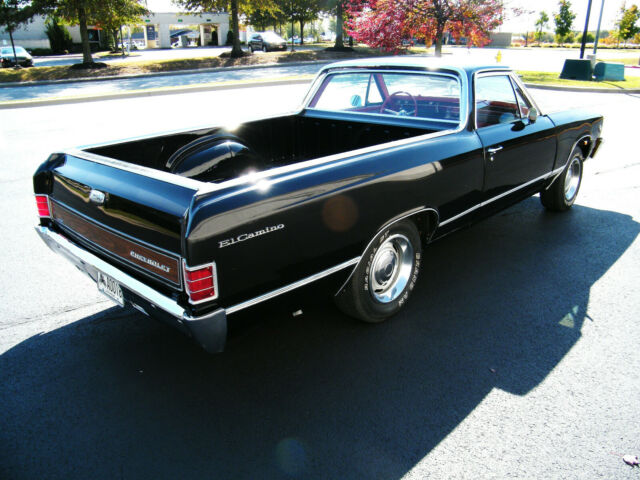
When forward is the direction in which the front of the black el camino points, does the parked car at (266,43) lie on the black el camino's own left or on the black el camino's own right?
on the black el camino's own left

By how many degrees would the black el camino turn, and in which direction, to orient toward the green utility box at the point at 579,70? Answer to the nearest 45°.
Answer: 0° — it already faces it

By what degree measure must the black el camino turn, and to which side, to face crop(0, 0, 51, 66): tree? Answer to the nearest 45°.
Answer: approximately 90° to its left

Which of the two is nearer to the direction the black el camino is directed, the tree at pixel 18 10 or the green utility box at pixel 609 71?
the green utility box

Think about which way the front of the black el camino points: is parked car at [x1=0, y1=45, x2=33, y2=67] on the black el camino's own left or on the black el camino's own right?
on the black el camino's own left

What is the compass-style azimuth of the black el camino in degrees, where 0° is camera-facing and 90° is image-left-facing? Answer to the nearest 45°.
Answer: approximately 225°

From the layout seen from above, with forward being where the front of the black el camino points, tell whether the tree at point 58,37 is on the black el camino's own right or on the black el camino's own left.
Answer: on the black el camino's own left
